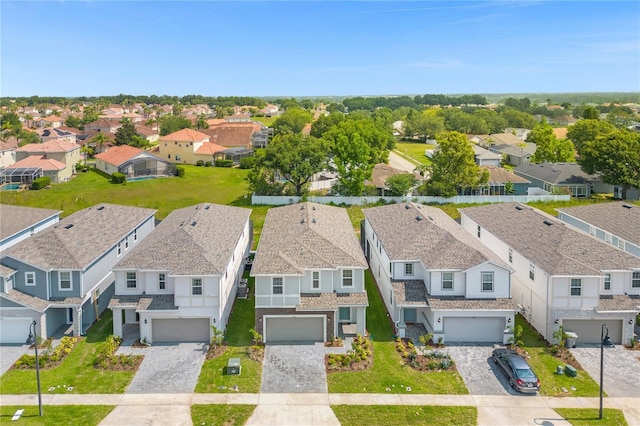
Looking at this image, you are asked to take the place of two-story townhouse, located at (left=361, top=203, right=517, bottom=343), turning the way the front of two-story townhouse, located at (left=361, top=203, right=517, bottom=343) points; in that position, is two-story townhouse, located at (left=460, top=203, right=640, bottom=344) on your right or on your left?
on your left

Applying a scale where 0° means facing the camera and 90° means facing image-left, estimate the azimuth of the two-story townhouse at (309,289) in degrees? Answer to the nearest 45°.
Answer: approximately 0°

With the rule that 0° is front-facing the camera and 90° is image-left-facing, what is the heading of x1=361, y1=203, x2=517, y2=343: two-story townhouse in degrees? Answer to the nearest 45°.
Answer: approximately 0°

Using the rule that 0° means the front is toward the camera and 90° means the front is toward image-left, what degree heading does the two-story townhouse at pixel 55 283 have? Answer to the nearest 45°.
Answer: approximately 45°

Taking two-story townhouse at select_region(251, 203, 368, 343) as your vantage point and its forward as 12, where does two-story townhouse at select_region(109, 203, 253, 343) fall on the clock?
two-story townhouse at select_region(109, 203, 253, 343) is roughly at 3 o'clock from two-story townhouse at select_region(251, 203, 368, 343).

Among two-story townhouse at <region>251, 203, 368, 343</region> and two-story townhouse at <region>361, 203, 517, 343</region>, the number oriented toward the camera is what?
2

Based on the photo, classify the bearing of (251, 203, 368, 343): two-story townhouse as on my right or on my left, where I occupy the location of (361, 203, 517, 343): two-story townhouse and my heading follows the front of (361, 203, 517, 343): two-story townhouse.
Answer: on my right

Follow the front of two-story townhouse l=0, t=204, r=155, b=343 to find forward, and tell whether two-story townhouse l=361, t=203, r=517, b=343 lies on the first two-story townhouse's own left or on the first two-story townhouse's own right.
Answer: on the first two-story townhouse's own left
